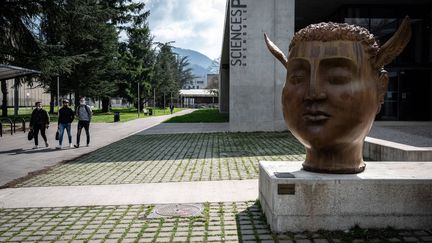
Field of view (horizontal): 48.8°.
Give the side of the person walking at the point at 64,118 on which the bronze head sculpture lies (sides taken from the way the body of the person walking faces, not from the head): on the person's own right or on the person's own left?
on the person's own left

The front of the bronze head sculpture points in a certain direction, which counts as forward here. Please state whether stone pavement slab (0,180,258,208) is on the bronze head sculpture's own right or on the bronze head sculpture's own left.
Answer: on the bronze head sculpture's own right

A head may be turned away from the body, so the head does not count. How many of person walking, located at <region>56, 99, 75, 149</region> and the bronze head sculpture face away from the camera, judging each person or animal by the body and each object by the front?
0

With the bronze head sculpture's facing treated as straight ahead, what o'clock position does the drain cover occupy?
The drain cover is roughly at 2 o'clock from the bronze head sculpture.

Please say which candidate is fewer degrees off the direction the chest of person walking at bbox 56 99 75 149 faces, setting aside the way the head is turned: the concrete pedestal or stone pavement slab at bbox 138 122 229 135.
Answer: the concrete pedestal

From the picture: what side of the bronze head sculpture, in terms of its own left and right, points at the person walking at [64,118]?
right

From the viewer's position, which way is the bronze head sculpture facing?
facing the viewer and to the left of the viewer

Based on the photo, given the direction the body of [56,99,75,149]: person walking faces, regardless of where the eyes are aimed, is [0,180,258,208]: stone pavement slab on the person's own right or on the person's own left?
on the person's own left

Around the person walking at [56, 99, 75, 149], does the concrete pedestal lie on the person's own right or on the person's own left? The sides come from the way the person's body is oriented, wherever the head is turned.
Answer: on the person's own left

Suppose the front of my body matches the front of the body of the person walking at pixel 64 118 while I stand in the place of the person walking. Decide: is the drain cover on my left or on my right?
on my left
